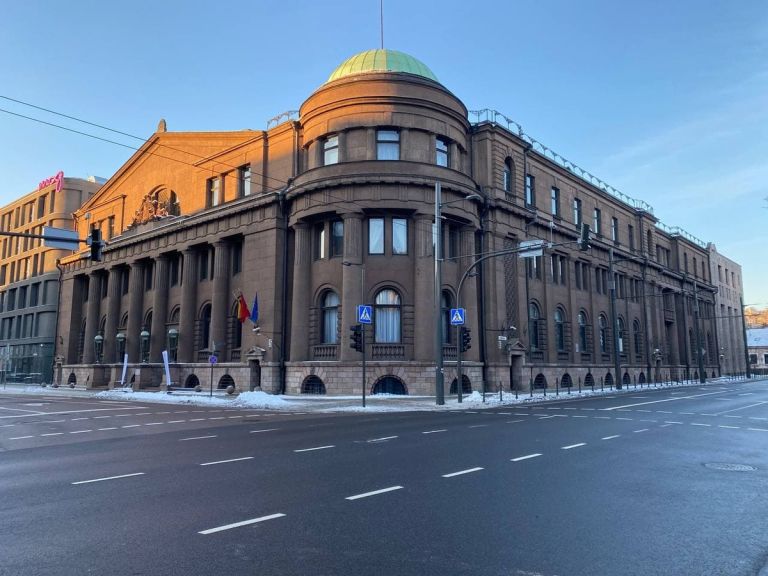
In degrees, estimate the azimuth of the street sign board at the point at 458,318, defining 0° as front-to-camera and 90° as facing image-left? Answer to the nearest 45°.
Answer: approximately 0°

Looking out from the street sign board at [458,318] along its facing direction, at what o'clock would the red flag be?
The red flag is roughly at 4 o'clock from the street sign board.

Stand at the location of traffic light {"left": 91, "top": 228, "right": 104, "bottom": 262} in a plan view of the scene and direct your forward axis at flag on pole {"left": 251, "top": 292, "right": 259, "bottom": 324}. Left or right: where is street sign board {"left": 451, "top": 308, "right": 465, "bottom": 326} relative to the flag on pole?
right

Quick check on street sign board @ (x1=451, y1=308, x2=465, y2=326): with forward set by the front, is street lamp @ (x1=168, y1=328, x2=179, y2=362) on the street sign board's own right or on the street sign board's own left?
on the street sign board's own right

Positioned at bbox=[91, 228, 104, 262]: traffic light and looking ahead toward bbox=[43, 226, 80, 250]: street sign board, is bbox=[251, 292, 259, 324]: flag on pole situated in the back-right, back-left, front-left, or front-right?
back-right
